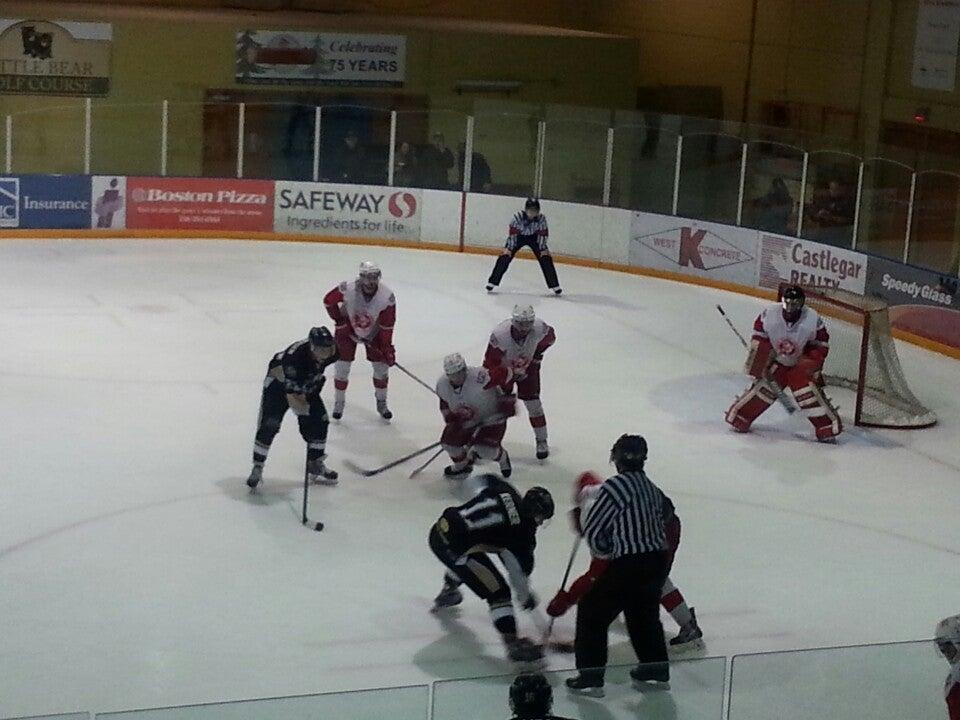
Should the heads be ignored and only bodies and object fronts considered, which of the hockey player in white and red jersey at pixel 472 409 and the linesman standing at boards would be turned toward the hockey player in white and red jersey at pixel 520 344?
the linesman standing at boards

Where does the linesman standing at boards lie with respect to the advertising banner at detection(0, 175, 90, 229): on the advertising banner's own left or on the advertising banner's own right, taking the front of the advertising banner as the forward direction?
on the advertising banner's own left

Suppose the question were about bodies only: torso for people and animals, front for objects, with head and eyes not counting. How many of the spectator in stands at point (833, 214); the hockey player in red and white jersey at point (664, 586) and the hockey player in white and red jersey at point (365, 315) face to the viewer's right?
0

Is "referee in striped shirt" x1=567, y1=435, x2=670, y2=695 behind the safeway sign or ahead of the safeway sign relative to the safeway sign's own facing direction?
ahead

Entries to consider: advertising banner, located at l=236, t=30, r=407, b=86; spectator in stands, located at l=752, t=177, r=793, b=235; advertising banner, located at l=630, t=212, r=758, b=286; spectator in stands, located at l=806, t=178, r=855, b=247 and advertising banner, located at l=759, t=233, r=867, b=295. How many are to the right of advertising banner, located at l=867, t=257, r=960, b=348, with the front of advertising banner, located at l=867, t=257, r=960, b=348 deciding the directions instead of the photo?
5

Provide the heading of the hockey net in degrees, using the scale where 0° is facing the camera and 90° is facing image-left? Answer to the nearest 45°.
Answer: approximately 45°

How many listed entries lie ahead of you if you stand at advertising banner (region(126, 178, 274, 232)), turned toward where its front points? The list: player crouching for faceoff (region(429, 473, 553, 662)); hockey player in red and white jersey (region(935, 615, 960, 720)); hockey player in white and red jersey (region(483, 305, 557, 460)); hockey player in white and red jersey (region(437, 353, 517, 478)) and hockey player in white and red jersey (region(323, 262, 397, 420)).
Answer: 5

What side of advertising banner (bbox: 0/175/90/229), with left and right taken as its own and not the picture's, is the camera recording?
front

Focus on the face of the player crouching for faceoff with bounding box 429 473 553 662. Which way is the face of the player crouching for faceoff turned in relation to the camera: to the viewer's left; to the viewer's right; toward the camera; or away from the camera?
to the viewer's right

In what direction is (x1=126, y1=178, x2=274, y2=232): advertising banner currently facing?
toward the camera

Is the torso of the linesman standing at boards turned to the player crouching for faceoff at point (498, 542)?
yes

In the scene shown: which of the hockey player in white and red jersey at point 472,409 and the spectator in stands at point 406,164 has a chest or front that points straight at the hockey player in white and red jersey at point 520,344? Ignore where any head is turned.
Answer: the spectator in stands

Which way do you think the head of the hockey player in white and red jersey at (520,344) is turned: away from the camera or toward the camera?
toward the camera

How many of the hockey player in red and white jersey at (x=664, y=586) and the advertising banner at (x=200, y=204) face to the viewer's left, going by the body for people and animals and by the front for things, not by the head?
1

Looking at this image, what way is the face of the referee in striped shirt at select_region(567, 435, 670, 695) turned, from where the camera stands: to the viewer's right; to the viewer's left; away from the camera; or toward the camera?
away from the camera
